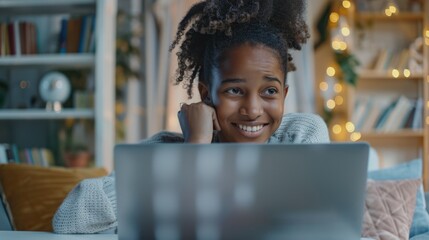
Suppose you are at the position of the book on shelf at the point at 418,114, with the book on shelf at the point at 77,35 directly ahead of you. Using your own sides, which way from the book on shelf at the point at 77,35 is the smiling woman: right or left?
left

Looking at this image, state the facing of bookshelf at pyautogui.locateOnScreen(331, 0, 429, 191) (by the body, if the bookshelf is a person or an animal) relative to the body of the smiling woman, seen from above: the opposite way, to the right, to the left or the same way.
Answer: the same way

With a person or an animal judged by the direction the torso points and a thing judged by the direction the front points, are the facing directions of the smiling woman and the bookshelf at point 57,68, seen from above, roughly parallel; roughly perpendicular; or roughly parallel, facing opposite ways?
roughly parallel

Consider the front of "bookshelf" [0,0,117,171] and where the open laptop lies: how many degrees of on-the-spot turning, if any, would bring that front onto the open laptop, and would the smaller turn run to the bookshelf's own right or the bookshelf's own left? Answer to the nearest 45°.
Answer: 0° — it already faces it

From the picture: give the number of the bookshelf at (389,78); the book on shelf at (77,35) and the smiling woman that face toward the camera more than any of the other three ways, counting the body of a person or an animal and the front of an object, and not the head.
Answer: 3

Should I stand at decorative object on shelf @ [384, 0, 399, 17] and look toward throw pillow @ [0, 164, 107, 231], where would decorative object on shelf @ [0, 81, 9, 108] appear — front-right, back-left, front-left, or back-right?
front-right

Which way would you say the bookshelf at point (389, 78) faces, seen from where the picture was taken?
facing the viewer

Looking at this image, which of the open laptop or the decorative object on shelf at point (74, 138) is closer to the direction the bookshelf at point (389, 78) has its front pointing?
the open laptop

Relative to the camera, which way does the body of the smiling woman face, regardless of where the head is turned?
toward the camera

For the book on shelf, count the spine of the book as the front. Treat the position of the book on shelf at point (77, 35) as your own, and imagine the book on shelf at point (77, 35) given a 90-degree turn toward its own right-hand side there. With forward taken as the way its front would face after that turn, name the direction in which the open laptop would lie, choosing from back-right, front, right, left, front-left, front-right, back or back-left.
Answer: left

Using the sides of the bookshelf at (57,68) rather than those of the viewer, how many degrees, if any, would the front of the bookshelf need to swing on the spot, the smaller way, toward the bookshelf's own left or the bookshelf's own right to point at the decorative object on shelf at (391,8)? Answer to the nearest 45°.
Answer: approximately 90° to the bookshelf's own left

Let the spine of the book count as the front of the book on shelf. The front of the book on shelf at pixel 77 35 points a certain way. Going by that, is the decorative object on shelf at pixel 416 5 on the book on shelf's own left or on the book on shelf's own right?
on the book on shelf's own left

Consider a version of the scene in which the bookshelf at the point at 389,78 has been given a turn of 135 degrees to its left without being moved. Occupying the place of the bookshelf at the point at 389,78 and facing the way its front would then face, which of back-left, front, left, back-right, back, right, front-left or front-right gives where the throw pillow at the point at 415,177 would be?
back-right

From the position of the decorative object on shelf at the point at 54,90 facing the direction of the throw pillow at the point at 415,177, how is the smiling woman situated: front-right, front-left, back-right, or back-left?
front-right

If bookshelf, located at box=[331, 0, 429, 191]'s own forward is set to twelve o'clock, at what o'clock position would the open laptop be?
The open laptop is roughly at 12 o'clock from the bookshelf.
